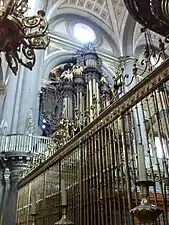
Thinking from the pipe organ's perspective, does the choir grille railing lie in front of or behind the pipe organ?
in front

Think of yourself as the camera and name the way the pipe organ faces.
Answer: facing the viewer and to the right of the viewer
